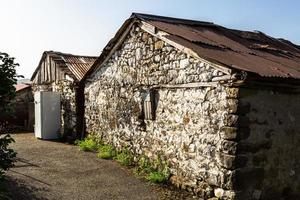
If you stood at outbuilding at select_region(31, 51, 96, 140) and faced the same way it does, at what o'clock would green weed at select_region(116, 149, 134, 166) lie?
The green weed is roughly at 10 o'clock from the outbuilding.

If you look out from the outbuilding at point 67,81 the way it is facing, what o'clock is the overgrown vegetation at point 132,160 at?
The overgrown vegetation is roughly at 10 o'clock from the outbuilding.

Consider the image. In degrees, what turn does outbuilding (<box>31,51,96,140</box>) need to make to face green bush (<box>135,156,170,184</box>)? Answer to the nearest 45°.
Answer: approximately 45° to its left

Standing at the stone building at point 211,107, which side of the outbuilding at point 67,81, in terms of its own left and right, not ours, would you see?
left

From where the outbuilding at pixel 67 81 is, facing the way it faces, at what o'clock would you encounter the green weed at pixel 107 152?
The green weed is roughly at 10 o'clock from the outbuilding.

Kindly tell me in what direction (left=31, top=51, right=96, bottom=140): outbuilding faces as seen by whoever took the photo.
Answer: facing the viewer and to the left of the viewer

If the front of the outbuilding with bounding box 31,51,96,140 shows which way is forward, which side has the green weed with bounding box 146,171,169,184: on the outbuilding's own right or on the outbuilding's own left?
on the outbuilding's own left
